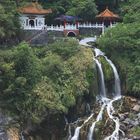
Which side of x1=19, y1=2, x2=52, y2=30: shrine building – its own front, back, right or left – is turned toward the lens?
front

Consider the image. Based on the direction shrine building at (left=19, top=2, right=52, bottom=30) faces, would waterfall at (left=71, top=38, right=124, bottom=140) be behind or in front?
in front
